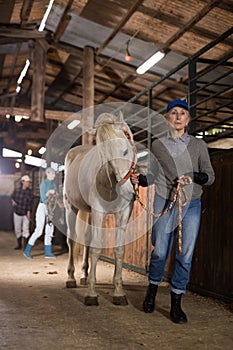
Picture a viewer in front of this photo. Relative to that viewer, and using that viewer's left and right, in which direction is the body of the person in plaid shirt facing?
facing the viewer

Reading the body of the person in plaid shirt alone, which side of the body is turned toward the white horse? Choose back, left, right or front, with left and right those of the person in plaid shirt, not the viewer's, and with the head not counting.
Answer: front
